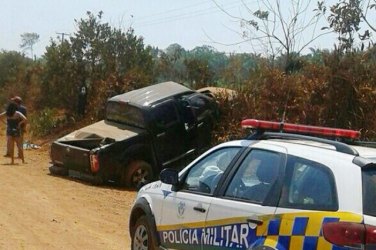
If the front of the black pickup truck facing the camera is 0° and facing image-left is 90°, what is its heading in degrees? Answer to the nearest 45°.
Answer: approximately 225°

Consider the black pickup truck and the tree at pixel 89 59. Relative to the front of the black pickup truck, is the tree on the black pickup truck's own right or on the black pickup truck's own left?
on the black pickup truck's own left

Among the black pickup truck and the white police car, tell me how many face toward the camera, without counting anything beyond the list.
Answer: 0

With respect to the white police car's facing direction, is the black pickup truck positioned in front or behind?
in front

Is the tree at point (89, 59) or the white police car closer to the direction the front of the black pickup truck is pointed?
the tree

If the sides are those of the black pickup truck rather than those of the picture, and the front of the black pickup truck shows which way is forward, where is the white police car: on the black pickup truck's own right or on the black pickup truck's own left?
on the black pickup truck's own right
